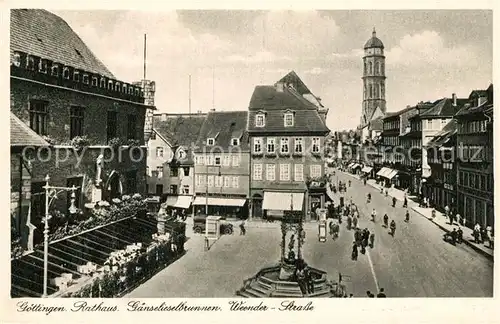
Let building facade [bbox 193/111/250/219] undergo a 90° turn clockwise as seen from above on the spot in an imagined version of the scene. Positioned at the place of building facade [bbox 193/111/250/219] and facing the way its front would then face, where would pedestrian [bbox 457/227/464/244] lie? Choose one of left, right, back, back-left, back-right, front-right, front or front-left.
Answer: back-left

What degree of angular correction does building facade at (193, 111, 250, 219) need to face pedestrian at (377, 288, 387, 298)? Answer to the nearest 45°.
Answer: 0° — it already faces them

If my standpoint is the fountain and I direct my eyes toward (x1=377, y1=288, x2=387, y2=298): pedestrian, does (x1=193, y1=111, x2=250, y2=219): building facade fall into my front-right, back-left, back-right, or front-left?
back-left

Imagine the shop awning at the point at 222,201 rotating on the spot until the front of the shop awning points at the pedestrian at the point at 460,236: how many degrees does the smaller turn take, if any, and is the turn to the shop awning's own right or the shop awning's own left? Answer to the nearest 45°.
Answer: approximately 45° to the shop awning's own left

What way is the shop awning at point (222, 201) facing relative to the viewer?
toward the camera

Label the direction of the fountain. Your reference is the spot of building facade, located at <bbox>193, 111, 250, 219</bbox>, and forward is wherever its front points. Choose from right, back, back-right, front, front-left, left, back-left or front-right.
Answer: front

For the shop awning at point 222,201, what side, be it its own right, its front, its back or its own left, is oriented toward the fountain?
front

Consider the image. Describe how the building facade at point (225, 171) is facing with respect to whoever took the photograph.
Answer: facing the viewer

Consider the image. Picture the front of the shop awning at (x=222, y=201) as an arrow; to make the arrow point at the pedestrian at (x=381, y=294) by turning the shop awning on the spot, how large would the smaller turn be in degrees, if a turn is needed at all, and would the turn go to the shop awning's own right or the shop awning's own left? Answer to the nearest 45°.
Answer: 0° — it already faces them
